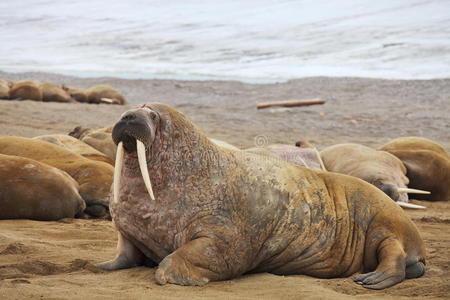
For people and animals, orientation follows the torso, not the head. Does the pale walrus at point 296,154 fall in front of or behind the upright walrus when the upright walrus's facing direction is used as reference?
behind

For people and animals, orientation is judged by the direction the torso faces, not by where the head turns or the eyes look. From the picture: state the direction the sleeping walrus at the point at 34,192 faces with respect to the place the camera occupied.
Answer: facing to the left of the viewer

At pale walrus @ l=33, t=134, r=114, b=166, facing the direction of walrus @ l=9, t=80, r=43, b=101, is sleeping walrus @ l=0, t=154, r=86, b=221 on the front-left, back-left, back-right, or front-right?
back-left

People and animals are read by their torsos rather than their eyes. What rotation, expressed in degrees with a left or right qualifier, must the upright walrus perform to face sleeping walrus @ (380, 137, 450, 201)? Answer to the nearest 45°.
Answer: approximately 180°

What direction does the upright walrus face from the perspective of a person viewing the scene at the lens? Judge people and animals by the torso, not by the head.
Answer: facing the viewer and to the left of the viewer
